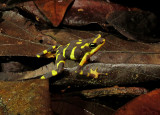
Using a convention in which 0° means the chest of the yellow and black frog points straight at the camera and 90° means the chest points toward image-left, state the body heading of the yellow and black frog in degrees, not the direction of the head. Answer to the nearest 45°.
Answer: approximately 270°

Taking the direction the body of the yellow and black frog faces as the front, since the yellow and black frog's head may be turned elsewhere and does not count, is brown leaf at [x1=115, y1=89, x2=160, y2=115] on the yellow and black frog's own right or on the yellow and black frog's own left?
on the yellow and black frog's own right

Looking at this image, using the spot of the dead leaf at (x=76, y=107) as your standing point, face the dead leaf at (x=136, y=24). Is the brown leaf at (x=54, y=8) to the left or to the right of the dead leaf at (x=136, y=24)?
left

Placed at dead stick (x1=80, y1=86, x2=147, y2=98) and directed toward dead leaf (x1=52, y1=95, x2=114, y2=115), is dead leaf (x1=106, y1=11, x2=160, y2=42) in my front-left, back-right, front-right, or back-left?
back-right

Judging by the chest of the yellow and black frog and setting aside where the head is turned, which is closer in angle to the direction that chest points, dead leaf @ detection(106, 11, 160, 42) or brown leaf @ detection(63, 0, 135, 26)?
the dead leaf

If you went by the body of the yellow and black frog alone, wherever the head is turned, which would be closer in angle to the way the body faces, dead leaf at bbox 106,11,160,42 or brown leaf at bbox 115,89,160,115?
the dead leaf

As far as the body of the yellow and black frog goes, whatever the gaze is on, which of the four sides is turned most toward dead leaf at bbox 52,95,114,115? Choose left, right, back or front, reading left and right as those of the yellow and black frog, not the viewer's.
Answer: right

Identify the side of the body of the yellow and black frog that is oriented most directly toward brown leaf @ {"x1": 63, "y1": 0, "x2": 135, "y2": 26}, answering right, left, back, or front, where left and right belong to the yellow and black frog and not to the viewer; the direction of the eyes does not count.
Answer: left

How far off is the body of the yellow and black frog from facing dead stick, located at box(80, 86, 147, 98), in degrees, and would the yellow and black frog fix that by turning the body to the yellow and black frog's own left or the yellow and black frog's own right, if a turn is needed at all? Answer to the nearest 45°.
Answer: approximately 45° to the yellow and black frog's own right

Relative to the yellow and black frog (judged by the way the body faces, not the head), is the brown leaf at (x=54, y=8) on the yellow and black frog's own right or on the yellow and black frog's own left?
on the yellow and black frog's own left

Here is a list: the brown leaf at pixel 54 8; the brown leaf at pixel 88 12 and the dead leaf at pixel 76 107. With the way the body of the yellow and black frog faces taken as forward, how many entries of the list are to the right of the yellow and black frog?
1

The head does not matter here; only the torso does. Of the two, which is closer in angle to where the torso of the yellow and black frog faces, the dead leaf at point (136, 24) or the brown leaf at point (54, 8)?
the dead leaf
